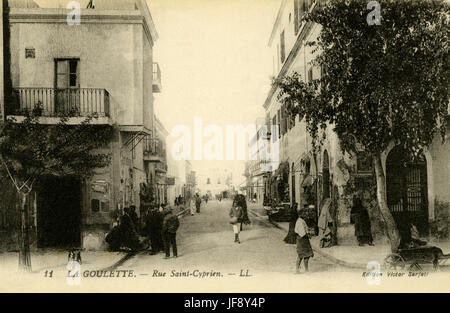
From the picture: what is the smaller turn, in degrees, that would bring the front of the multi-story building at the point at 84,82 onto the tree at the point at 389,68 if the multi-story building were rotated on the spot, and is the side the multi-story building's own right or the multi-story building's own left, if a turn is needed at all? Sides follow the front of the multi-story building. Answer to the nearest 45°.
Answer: approximately 45° to the multi-story building's own left

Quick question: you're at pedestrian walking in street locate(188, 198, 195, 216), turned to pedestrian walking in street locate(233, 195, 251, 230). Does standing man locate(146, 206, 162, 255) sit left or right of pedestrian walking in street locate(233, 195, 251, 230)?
right

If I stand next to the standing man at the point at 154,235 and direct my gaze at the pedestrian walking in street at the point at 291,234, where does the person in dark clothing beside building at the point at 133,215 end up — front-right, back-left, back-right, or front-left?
back-left

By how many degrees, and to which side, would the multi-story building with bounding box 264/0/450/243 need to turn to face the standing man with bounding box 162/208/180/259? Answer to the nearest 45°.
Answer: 0° — it already faces them

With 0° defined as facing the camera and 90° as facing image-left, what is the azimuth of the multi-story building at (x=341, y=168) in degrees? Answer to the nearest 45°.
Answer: approximately 45°

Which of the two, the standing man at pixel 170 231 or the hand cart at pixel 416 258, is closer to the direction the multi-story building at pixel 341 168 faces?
the standing man
